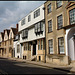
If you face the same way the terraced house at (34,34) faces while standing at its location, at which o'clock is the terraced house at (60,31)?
the terraced house at (60,31) is roughly at 10 o'clock from the terraced house at (34,34).

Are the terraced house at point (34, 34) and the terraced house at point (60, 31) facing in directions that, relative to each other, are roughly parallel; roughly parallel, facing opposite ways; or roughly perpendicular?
roughly parallel

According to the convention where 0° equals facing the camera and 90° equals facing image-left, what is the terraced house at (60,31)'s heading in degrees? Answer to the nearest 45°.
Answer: approximately 45°

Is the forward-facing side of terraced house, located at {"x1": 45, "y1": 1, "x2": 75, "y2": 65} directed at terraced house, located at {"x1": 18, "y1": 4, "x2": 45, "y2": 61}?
no

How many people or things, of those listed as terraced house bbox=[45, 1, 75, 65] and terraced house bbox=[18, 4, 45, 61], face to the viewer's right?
0

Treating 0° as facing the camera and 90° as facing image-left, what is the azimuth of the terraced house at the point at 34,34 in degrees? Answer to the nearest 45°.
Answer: approximately 45°
